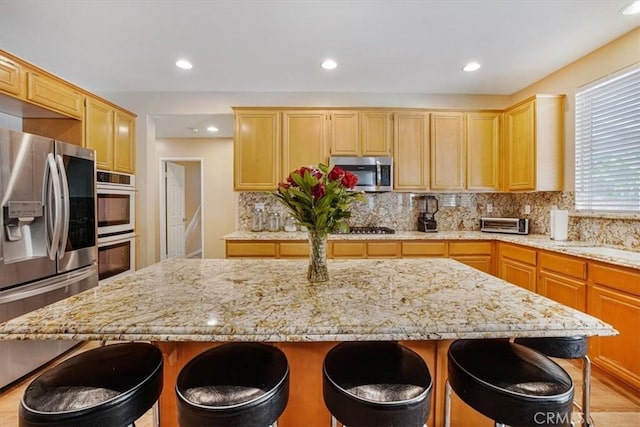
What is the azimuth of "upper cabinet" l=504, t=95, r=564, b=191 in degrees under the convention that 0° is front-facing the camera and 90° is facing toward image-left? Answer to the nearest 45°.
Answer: approximately 45°

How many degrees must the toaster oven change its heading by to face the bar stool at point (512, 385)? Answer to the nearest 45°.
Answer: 0° — it already faces it

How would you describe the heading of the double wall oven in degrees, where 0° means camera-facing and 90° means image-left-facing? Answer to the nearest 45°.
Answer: approximately 315°

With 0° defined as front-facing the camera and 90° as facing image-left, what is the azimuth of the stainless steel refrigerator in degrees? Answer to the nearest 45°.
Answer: approximately 315°

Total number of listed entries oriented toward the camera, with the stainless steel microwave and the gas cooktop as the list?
2

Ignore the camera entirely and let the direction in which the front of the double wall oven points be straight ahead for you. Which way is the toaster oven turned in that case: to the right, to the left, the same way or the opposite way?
to the right

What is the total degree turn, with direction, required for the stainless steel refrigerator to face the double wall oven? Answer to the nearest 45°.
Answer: approximately 90° to its left
